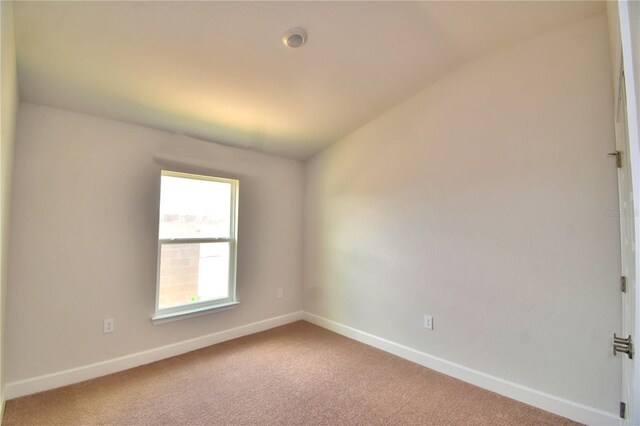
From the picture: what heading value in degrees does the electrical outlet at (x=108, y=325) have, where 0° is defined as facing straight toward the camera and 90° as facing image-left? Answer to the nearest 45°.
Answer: approximately 0°

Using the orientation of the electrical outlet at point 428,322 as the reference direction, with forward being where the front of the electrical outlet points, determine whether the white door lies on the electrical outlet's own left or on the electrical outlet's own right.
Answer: on the electrical outlet's own left

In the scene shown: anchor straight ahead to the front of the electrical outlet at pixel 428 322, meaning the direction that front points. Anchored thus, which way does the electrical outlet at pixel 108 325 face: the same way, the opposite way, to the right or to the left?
to the left

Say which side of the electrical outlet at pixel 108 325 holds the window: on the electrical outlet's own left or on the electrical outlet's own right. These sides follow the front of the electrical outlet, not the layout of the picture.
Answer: on the electrical outlet's own left

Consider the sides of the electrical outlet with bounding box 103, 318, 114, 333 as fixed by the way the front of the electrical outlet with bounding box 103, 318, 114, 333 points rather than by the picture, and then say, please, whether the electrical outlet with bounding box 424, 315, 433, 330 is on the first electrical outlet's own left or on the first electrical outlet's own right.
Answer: on the first electrical outlet's own left

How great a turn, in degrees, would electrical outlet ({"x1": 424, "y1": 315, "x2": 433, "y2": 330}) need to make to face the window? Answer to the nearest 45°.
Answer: approximately 45° to its right

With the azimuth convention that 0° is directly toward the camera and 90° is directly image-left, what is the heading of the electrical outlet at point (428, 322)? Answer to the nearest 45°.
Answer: approximately 45°

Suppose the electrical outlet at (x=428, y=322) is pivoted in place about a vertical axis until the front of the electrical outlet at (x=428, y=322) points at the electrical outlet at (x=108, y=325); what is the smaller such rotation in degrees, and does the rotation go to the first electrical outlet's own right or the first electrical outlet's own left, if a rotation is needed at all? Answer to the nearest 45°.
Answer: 0° — it already faces it
